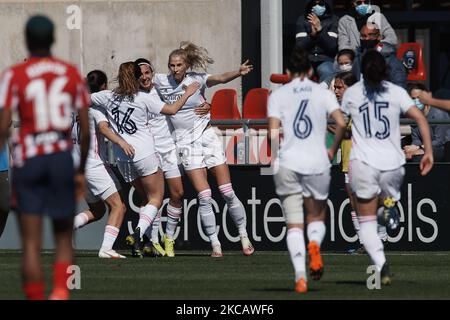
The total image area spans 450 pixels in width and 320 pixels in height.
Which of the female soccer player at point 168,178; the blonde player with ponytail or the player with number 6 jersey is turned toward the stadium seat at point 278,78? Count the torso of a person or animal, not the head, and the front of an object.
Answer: the player with number 6 jersey

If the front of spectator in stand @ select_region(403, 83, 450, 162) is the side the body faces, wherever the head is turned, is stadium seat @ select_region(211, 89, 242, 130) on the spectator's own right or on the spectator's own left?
on the spectator's own right

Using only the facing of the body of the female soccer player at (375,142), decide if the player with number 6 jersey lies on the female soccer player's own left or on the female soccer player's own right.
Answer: on the female soccer player's own left

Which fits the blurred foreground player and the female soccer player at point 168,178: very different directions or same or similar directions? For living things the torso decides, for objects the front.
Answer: very different directions

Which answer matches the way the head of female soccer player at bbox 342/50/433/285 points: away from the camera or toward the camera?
away from the camera

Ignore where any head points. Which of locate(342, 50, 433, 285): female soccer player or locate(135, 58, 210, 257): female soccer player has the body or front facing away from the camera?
locate(342, 50, 433, 285): female soccer player

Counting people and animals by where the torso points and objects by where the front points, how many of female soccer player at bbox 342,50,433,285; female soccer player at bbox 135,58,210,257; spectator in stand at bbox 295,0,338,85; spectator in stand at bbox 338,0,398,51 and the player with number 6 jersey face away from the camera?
2

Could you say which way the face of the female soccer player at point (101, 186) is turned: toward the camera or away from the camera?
away from the camera

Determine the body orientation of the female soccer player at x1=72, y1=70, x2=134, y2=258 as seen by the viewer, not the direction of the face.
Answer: to the viewer's right

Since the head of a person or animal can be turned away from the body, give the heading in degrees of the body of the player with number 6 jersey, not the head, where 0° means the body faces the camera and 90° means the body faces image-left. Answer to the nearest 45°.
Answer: approximately 180°

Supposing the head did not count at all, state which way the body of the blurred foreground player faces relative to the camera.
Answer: away from the camera
